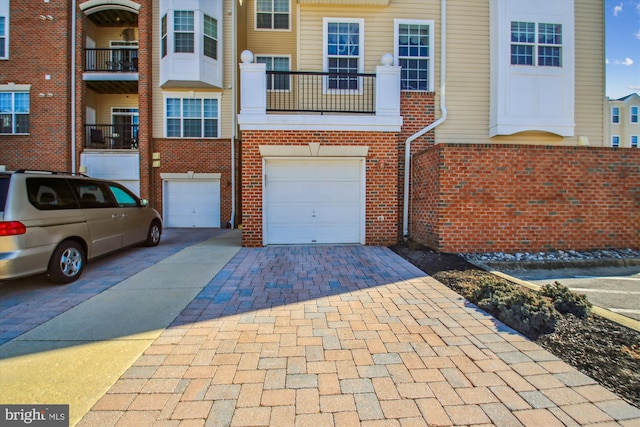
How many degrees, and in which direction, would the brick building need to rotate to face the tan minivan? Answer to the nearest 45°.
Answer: approximately 45° to its right

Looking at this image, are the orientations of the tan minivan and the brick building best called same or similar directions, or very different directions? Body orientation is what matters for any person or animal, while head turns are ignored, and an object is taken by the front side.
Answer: very different directions

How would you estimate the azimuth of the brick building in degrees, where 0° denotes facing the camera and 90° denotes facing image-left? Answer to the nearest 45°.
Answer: approximately 0°

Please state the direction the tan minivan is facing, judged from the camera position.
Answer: facing away from the viewer and to the right of the viewer

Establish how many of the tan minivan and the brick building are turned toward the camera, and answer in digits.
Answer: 1
